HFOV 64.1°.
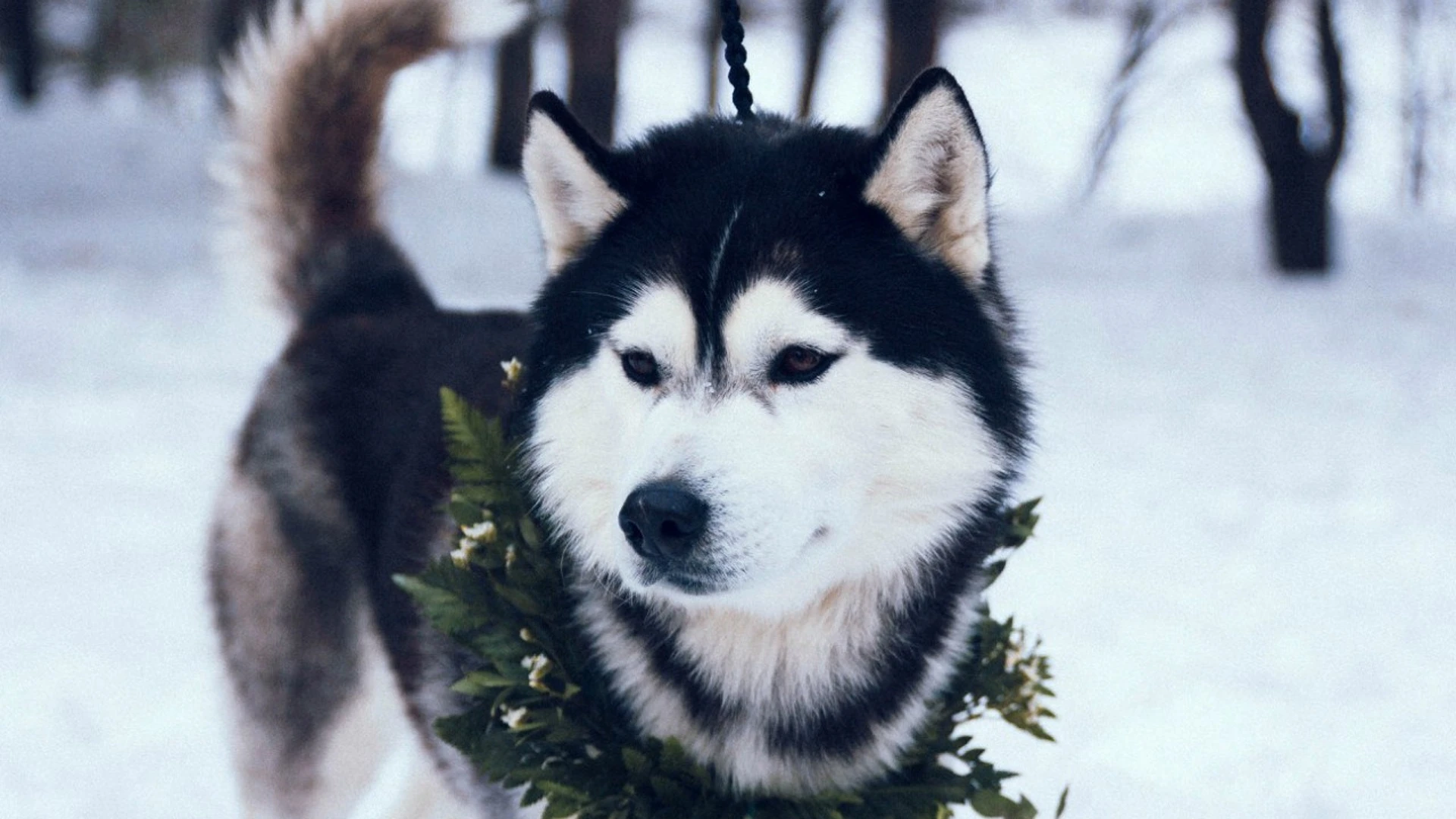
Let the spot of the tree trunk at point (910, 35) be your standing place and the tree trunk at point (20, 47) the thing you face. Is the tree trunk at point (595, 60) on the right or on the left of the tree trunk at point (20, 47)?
left

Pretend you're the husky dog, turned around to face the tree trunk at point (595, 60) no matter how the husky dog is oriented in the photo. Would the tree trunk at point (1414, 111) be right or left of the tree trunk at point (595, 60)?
right

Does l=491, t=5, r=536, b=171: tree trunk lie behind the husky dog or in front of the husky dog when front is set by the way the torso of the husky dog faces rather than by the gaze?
behind

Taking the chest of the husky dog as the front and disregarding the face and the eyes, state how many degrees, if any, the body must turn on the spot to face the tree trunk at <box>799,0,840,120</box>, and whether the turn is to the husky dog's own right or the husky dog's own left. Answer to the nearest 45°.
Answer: approximately 135° to the husky dog's own left

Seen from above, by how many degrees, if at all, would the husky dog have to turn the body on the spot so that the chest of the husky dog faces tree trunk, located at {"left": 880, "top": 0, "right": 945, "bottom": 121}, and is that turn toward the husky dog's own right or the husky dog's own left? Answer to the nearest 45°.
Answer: approximately 135° to the husky dog's own left

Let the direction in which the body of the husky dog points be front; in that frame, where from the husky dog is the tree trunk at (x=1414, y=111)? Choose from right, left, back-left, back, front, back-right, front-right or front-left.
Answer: left

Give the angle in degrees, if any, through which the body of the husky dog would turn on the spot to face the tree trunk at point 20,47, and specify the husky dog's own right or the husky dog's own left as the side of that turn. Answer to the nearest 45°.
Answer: approximately 180°

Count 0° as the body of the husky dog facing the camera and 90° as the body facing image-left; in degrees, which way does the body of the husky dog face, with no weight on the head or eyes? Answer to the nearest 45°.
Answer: approximately 315°

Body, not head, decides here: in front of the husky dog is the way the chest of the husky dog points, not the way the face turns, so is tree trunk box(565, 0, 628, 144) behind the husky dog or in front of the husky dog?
behind
